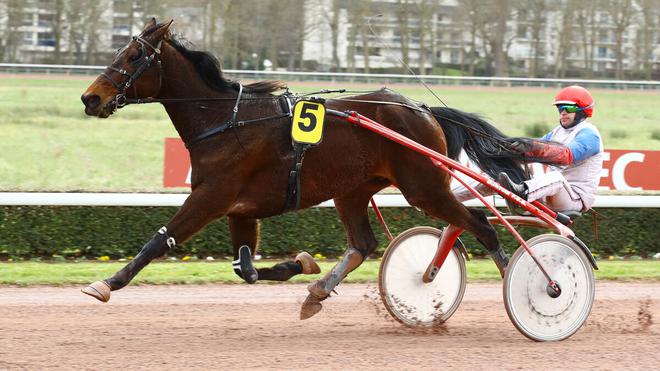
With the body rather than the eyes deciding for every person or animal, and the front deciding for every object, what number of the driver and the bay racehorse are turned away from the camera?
0

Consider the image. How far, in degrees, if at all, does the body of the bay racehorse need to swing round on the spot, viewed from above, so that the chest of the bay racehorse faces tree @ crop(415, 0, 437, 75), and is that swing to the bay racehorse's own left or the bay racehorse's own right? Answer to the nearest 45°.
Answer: approximately 90° to the bay racehorse's own right

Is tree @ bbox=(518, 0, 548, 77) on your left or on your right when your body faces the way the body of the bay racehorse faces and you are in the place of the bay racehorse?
on your right

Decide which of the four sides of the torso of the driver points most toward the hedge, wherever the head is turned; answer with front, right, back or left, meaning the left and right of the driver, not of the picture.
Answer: right

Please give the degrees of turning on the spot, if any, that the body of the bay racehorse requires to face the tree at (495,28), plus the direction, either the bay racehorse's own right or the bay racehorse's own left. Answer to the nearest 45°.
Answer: approximately 90° to the bay racehorse's own right

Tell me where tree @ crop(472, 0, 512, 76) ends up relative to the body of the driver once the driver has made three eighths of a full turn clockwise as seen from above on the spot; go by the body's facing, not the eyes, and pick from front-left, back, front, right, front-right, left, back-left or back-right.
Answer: front

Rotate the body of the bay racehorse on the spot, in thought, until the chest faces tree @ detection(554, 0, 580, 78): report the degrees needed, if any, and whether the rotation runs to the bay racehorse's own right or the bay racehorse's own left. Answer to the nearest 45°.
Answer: approximately 90° to the bay racehorse's own right

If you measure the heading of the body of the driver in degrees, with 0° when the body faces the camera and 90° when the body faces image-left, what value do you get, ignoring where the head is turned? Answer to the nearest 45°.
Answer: approximately 45°

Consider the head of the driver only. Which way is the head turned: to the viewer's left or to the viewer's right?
to the viewer's left

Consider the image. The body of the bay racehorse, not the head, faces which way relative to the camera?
to the viewer's left

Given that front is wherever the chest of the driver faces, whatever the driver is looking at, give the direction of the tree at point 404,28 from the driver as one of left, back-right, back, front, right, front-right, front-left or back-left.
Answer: back-right
